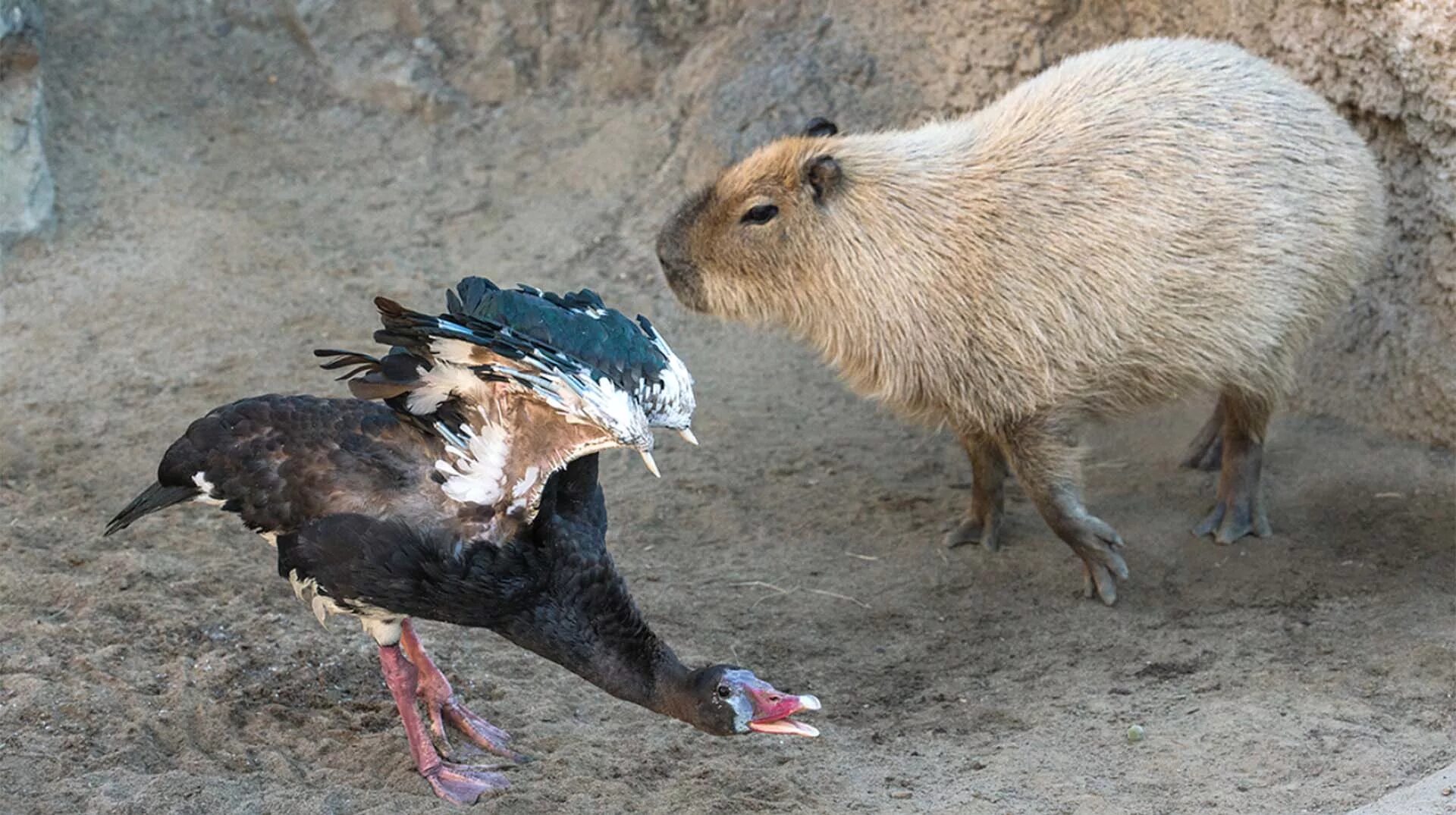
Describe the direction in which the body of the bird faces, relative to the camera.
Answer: to the viewer's right
